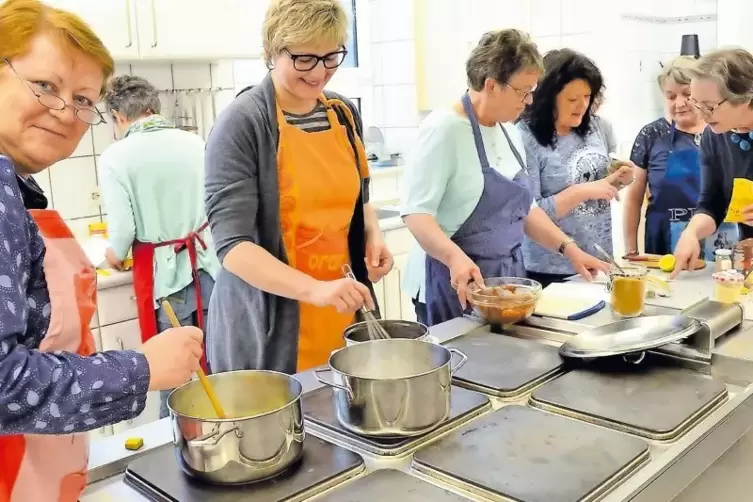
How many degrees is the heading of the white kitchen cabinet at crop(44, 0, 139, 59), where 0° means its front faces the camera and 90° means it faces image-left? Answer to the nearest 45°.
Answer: approximately 0°

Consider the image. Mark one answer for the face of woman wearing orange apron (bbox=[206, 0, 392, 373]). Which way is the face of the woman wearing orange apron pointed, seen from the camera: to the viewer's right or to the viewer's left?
to the viewer's right

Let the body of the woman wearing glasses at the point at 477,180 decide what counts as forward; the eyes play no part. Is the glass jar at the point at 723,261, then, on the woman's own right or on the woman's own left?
on the woman's own left

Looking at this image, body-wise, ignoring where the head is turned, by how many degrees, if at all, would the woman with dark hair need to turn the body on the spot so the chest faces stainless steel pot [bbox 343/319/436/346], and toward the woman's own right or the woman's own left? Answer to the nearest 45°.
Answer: approximately 45° to the woman's own right

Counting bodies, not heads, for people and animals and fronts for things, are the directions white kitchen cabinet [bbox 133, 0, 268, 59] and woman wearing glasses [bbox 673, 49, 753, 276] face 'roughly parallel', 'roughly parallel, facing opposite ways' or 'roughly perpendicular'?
roughly perpendicular

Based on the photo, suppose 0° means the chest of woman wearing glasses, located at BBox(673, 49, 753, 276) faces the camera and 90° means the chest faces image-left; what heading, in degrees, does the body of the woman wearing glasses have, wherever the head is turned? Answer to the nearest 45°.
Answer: approximately 45°

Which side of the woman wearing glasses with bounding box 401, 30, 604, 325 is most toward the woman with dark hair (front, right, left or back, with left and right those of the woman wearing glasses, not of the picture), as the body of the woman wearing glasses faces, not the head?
left
